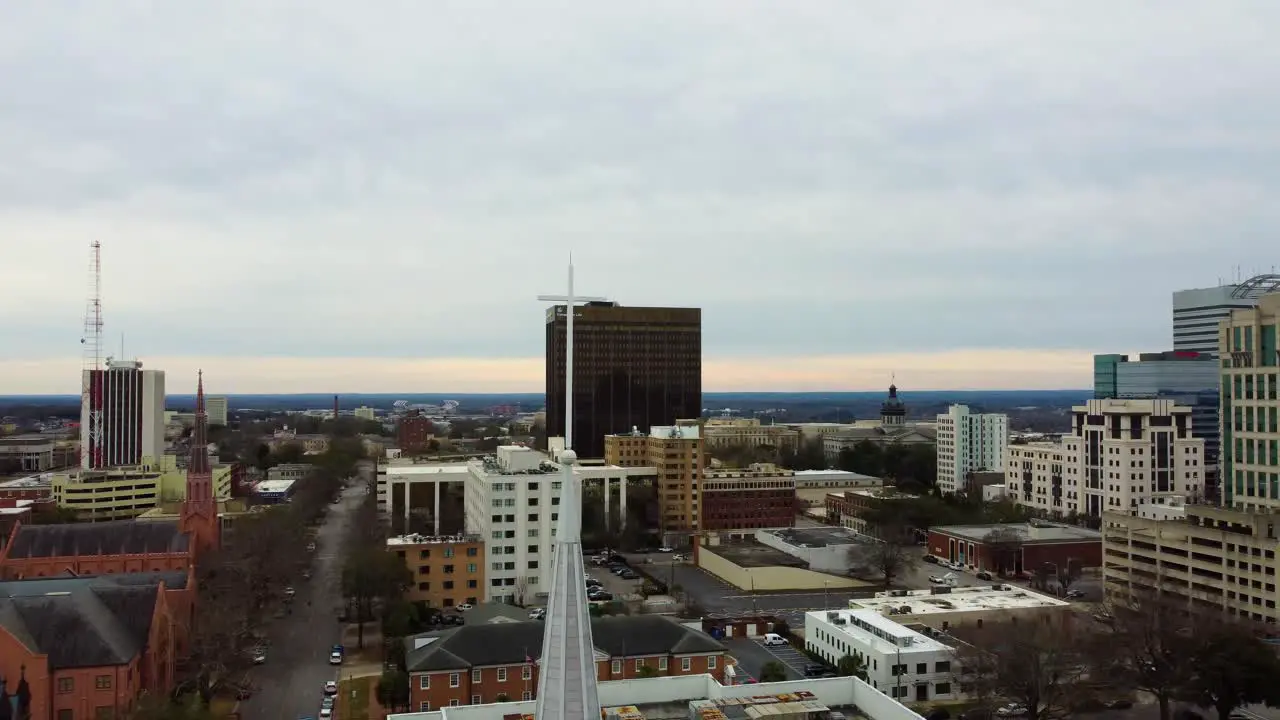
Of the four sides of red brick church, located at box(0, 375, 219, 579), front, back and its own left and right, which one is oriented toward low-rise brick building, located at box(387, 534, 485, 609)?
front

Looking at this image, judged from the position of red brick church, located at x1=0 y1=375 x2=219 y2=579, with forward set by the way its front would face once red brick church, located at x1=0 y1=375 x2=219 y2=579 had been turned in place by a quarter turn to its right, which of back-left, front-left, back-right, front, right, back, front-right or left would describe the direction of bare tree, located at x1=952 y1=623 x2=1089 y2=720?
front-left

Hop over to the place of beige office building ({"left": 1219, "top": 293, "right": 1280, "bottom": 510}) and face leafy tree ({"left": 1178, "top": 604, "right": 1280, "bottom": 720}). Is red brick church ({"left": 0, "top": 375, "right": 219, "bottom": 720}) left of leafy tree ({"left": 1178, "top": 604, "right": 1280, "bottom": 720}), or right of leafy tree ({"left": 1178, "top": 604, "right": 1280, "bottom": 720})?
right

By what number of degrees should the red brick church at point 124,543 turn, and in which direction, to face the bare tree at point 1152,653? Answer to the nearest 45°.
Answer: approximately 45° to its right

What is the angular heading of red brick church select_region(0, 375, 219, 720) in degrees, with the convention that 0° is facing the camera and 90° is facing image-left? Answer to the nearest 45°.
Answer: approximately 270°
